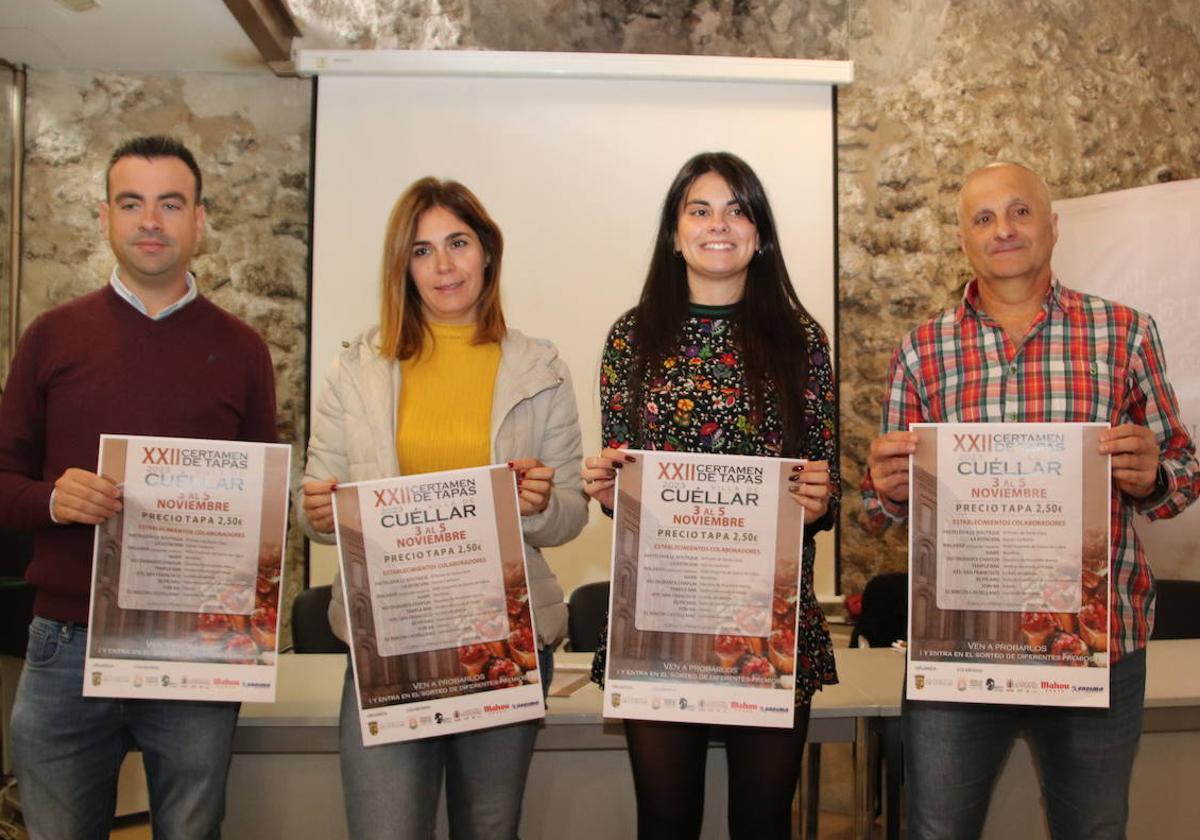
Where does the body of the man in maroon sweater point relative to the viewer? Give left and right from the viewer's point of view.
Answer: facing the viewer

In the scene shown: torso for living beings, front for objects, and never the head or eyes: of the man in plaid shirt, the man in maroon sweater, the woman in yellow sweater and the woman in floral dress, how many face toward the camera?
4

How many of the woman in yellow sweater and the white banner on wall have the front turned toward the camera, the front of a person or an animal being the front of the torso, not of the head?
2

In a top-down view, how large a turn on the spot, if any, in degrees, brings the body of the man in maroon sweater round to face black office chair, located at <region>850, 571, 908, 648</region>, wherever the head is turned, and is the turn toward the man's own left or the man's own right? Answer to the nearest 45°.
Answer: approximately 90° to the man's own left

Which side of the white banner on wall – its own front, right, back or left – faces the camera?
front

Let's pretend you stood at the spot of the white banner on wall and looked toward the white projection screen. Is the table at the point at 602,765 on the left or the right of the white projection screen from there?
left

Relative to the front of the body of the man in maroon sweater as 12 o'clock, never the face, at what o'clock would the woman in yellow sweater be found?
The woman in yellow sweater is roughly at 10 o'clock from the man in maroon sweater.

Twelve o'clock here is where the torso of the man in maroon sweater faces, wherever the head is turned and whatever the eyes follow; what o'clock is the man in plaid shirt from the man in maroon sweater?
The man in plaid shirt is roughly at 10 o'clock from the man in maroon sweater.

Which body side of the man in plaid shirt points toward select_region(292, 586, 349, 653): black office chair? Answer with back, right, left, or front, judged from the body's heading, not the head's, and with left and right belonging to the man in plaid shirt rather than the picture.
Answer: right

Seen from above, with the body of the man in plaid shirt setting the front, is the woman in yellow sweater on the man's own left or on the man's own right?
on the man's own right
